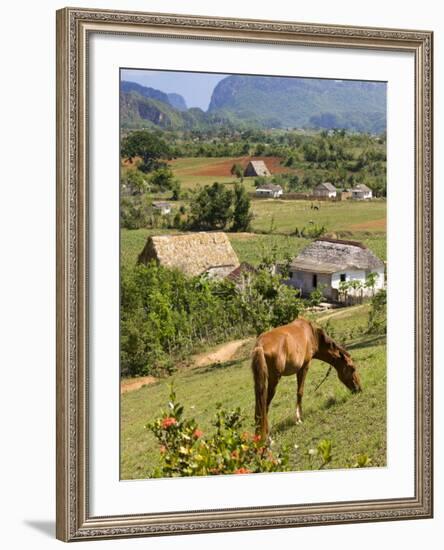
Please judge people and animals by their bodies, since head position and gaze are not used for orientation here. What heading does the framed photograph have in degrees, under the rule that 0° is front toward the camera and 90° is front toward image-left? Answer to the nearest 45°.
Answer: approximately 315°
